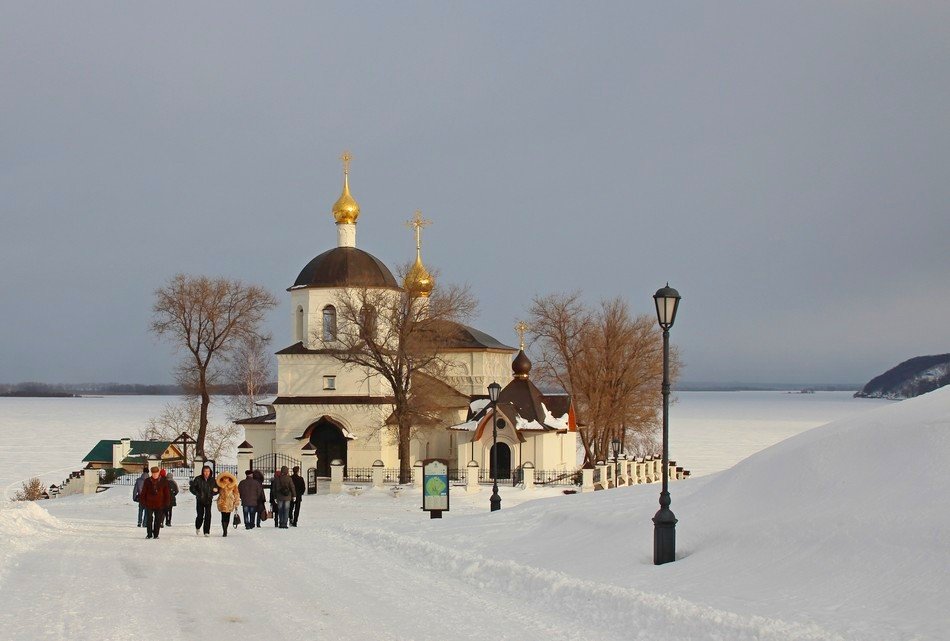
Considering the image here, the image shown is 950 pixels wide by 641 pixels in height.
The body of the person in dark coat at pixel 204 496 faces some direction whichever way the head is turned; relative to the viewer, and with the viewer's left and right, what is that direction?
facing the viewer

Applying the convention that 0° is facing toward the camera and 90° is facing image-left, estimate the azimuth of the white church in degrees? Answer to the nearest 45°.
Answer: approximately 0°

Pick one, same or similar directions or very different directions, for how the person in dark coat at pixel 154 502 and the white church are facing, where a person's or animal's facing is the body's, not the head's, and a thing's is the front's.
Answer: same or similar directions

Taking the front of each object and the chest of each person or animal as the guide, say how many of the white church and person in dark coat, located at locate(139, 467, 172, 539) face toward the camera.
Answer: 2

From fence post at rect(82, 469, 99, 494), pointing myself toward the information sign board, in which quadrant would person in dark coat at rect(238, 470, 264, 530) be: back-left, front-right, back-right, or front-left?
front-right

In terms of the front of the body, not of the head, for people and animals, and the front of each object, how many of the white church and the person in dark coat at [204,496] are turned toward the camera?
2

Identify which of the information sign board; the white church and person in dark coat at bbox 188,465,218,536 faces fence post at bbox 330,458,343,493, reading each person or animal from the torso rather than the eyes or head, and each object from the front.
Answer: the white church

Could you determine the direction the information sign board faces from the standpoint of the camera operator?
facing the viewer

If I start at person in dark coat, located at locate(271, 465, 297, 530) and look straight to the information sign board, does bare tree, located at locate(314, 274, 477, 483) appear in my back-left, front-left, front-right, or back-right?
front-left

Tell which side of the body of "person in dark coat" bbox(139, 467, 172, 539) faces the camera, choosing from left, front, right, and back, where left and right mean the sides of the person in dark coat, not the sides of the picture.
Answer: front

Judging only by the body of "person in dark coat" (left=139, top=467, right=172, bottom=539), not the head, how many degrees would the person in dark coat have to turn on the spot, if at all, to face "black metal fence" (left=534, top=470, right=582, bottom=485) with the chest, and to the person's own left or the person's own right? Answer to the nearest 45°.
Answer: approximately 135° to the person's own left

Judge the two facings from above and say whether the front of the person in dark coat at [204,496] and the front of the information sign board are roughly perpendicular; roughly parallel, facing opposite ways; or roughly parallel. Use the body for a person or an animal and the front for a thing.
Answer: roughly parallel

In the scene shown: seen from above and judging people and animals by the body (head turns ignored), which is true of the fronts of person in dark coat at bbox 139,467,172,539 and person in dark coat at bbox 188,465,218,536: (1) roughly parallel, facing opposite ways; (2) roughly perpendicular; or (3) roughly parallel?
roughly parallel
